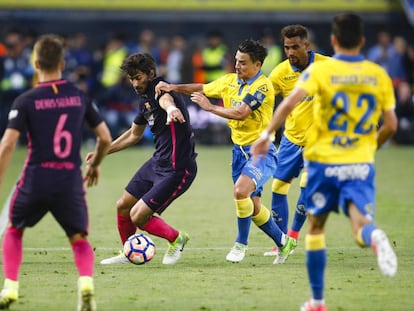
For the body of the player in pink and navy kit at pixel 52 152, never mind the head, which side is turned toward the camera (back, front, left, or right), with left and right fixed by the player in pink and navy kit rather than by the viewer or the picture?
back

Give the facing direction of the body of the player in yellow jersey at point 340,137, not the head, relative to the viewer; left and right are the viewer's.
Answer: facing away from the viewer

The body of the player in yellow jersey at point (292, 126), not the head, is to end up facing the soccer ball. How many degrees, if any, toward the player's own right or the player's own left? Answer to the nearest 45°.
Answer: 0° — they already face it

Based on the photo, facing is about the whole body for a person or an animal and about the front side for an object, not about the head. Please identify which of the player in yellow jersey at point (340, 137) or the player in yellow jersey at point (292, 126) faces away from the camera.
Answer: the player in yellow jersey at point (340, 137)

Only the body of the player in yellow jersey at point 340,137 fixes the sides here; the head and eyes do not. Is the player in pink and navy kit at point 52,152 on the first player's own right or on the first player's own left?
on the first player's own left

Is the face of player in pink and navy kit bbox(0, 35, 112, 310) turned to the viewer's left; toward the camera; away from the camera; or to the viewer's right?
away from the camera
